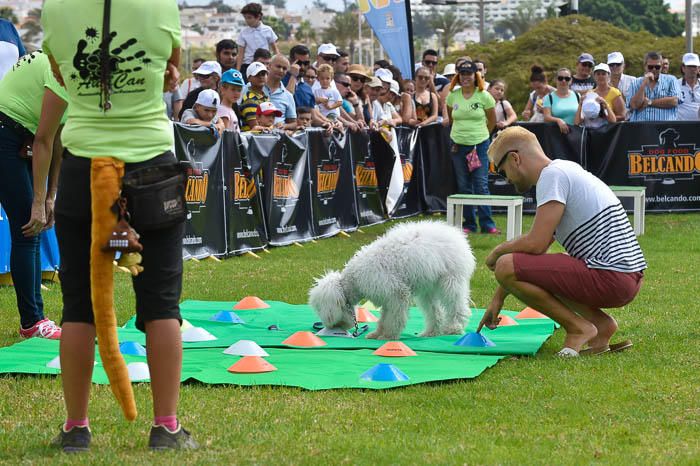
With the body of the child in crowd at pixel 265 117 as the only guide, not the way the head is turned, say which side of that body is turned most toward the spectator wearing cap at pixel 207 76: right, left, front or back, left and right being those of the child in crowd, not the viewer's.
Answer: right

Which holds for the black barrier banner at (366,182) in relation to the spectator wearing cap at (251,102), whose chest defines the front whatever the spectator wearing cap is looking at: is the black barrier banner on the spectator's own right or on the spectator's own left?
on the spectator's own left

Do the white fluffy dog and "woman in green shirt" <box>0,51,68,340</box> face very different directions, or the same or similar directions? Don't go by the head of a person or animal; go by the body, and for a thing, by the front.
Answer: very different directions

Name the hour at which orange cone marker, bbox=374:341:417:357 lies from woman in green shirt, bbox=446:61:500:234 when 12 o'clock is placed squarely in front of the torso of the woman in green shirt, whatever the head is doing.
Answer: The orange cone marker is roughly at 12 o'clock from the woman in green shirt.

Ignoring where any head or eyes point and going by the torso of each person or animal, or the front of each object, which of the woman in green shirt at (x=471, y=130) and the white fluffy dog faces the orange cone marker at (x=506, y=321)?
the woman in green shirt

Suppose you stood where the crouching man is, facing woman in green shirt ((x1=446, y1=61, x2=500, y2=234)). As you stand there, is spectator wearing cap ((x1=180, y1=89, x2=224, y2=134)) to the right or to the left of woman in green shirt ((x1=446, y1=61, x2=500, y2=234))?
left

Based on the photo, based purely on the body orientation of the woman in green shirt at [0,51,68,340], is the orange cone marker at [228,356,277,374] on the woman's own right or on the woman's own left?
on the woman's own right

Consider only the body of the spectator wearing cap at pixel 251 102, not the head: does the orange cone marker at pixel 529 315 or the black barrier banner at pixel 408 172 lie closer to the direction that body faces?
the orange cone marker

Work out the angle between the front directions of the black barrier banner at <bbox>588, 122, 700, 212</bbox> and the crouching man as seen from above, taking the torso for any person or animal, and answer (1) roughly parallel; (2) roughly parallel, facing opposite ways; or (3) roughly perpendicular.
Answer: roughly perpendicular

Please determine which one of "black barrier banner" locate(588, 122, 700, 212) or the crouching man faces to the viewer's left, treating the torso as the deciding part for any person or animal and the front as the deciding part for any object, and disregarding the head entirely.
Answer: the crouching man

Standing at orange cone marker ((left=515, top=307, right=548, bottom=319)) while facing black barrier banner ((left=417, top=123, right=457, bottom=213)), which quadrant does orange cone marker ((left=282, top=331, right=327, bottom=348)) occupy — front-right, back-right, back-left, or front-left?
back-left

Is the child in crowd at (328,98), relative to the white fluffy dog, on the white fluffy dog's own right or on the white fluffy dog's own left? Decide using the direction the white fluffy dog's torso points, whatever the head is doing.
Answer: on the white fluffy dog's own right
